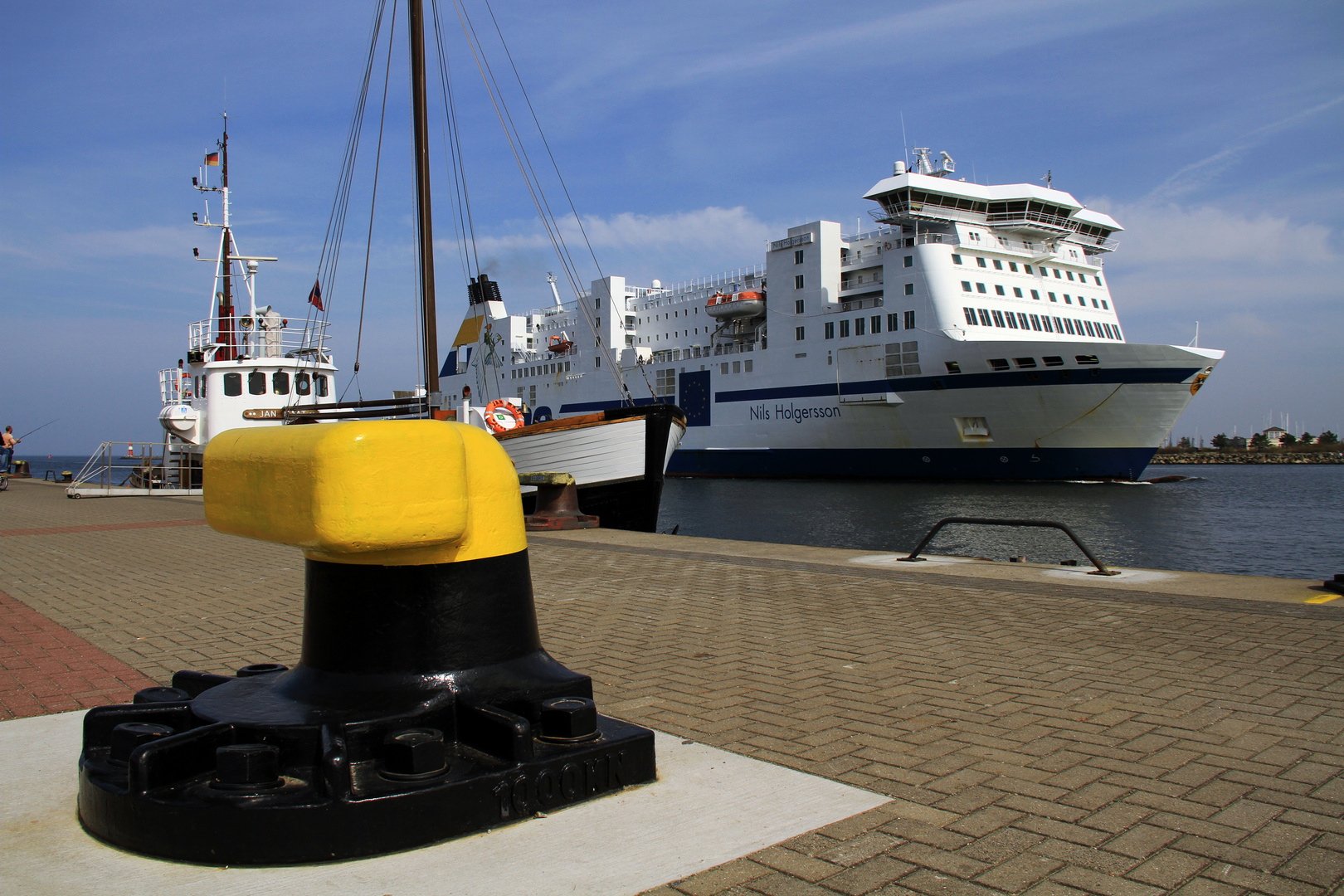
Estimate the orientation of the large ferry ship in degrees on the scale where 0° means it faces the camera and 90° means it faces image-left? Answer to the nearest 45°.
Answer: approximately 315°

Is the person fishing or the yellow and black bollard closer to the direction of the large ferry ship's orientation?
the yellow and black bollard

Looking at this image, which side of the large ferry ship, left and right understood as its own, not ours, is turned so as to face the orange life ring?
right

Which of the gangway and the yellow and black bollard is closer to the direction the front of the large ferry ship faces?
the yellow and black bollard

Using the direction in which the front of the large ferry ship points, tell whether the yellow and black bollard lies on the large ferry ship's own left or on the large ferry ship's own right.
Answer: on the large ferry ship's own right

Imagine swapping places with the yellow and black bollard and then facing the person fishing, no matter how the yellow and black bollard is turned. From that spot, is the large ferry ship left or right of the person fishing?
right

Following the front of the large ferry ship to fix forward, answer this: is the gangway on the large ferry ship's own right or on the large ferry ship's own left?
on the large ferry ship's own right
